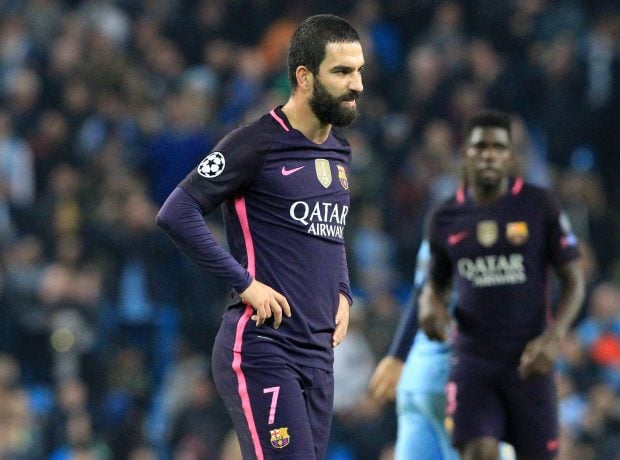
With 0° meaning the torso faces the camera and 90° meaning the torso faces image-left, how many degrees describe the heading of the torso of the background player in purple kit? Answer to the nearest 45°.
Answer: approximately 0°

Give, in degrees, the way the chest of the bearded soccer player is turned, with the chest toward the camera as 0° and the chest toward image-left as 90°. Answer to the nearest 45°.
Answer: approximately 315°
